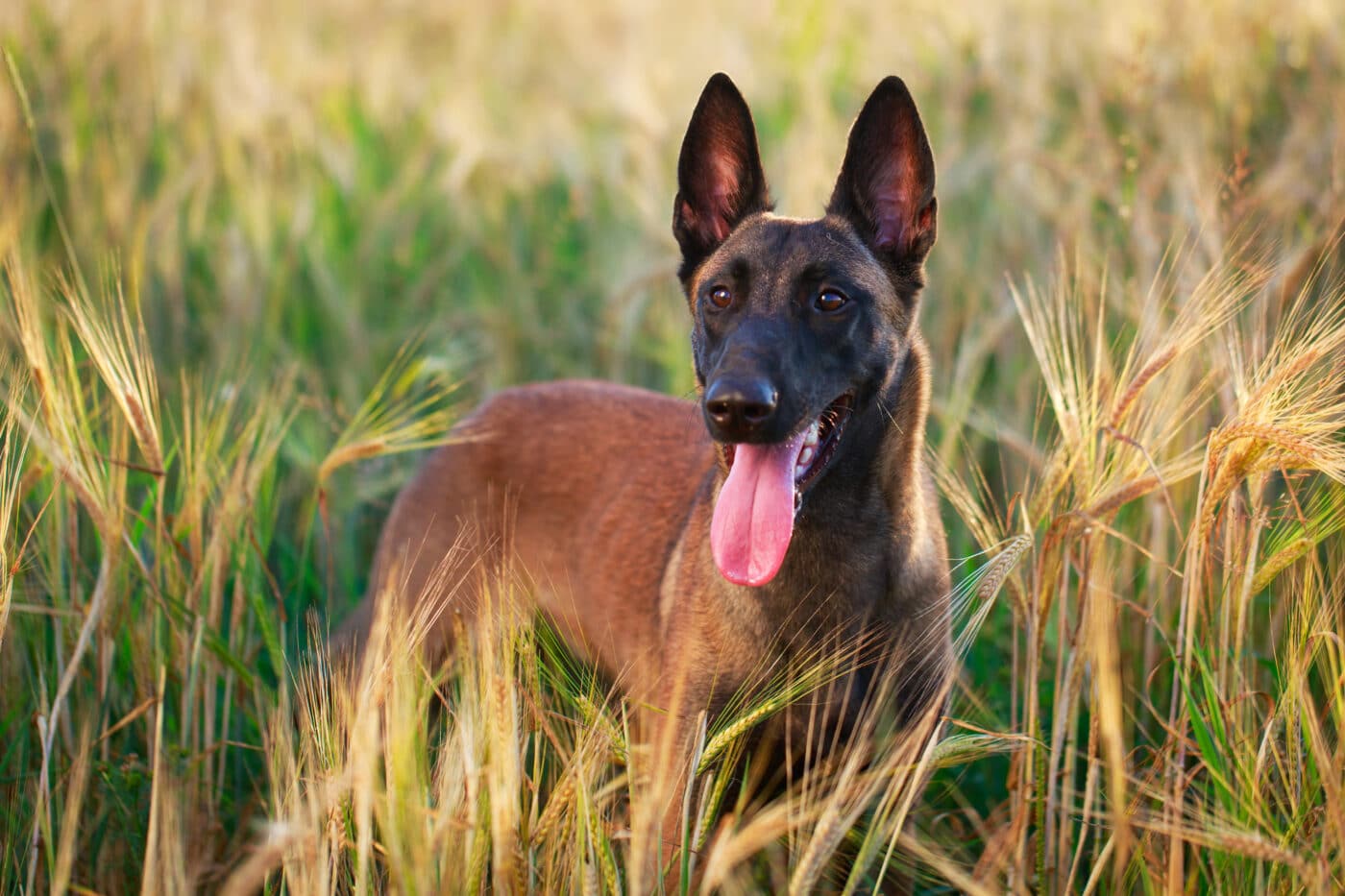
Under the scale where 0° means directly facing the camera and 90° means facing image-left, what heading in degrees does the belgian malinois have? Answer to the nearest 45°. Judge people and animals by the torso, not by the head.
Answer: approximately 315°
